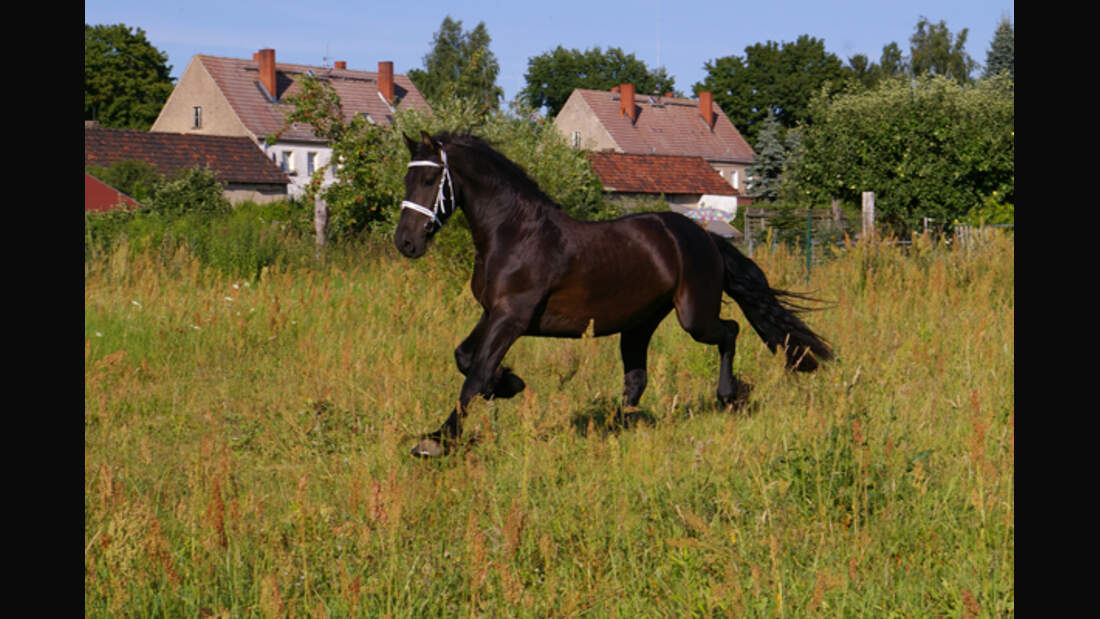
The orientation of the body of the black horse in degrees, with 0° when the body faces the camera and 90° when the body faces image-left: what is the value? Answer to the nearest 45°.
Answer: approximately 45°

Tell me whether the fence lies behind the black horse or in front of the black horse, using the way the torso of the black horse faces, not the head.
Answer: behind
